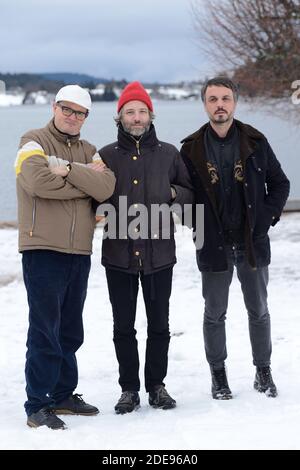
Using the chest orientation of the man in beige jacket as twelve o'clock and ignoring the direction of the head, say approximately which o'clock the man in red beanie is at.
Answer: The man in red beanie is roughly at 10 o'clock from the man in beige jacket.

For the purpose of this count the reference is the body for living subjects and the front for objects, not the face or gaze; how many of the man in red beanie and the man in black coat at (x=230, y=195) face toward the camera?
2

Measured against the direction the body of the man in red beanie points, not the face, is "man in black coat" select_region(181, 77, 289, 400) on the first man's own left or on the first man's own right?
on the first man's own left

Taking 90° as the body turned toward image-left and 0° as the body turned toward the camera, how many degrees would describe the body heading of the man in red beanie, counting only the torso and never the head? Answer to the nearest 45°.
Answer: approximately 0°

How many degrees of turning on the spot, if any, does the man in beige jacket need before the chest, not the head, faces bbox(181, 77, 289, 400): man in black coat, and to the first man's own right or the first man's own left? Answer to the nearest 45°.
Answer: approximately 45° to the first man's own left

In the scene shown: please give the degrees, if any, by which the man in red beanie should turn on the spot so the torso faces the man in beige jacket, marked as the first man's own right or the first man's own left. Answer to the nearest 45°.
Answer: approximately 45° to the first man's own right

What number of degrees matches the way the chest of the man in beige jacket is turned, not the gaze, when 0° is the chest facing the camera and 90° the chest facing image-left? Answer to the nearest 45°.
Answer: approximately 315°

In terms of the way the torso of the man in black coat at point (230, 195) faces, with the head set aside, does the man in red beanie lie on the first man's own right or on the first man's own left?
on the first man's own right

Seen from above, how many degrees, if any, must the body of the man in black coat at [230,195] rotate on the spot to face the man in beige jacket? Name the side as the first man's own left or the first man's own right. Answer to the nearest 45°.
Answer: approximately 45° to the first man's own right
